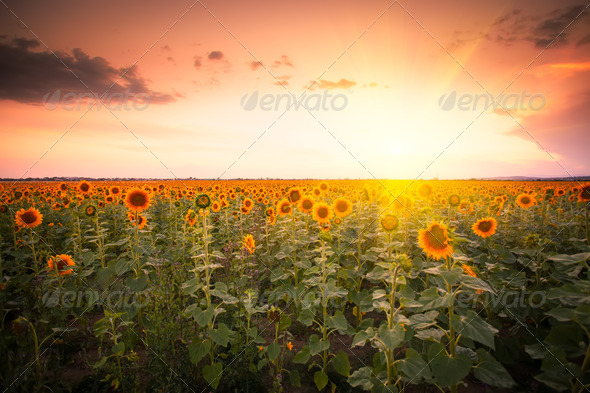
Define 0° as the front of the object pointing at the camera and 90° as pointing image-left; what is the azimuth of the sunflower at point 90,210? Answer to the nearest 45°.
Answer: approximately 0°

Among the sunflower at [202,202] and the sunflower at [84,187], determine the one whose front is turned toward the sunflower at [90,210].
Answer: the sunflower at [84,187]

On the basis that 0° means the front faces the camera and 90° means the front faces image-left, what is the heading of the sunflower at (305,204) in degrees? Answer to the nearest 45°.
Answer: approximately 0°

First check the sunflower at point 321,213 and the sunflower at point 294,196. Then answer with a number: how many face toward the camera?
2

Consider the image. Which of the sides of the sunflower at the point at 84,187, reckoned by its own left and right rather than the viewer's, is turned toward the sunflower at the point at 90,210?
front

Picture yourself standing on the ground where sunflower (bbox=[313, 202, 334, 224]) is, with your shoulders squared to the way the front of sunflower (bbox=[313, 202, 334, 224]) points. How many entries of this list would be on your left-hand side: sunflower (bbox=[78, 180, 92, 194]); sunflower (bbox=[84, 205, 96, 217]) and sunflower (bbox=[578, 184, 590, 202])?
1
